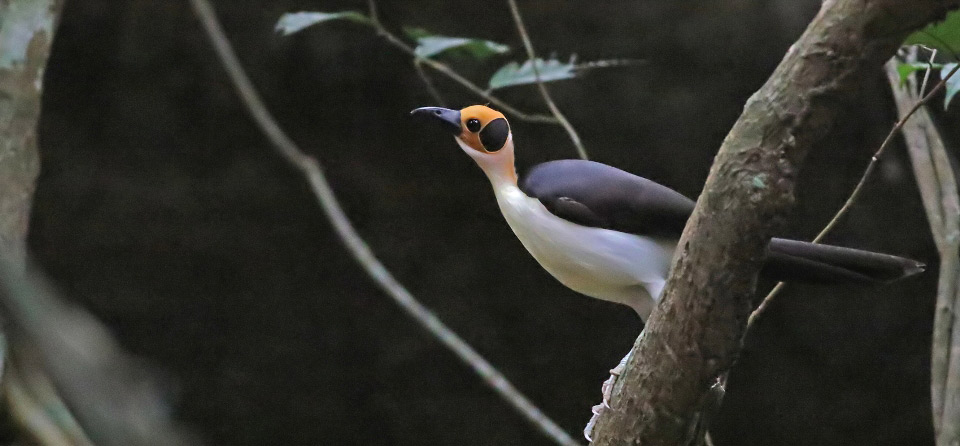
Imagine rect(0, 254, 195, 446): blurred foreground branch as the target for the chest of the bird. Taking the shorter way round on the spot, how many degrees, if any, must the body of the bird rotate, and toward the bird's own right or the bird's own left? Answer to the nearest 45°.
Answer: approximately 90° to the bird's own left

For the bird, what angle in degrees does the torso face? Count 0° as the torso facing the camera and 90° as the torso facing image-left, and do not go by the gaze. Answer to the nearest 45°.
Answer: approximately 90°

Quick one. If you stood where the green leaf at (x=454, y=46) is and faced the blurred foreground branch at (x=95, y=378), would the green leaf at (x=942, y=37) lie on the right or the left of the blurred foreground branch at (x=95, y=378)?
left
